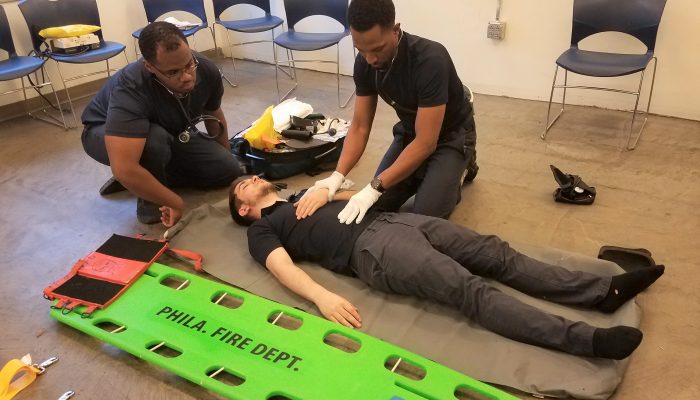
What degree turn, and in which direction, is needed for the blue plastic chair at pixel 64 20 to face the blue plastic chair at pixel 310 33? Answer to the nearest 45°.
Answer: approximately 45° to its left

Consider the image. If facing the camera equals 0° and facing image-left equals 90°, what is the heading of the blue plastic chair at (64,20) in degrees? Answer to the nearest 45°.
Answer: approximately 315°

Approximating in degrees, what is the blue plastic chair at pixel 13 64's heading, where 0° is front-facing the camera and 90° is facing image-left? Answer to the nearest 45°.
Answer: approximately 315°

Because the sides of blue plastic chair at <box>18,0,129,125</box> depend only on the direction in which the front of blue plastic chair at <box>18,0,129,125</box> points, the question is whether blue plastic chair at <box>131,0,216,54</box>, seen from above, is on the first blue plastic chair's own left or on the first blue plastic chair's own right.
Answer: on the first blue plastic chair's own left

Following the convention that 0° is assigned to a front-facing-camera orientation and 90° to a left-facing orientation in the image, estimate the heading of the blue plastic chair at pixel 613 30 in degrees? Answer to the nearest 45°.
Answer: approximately 0°

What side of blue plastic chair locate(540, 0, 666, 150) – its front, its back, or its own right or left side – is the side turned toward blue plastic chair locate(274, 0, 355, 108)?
right
